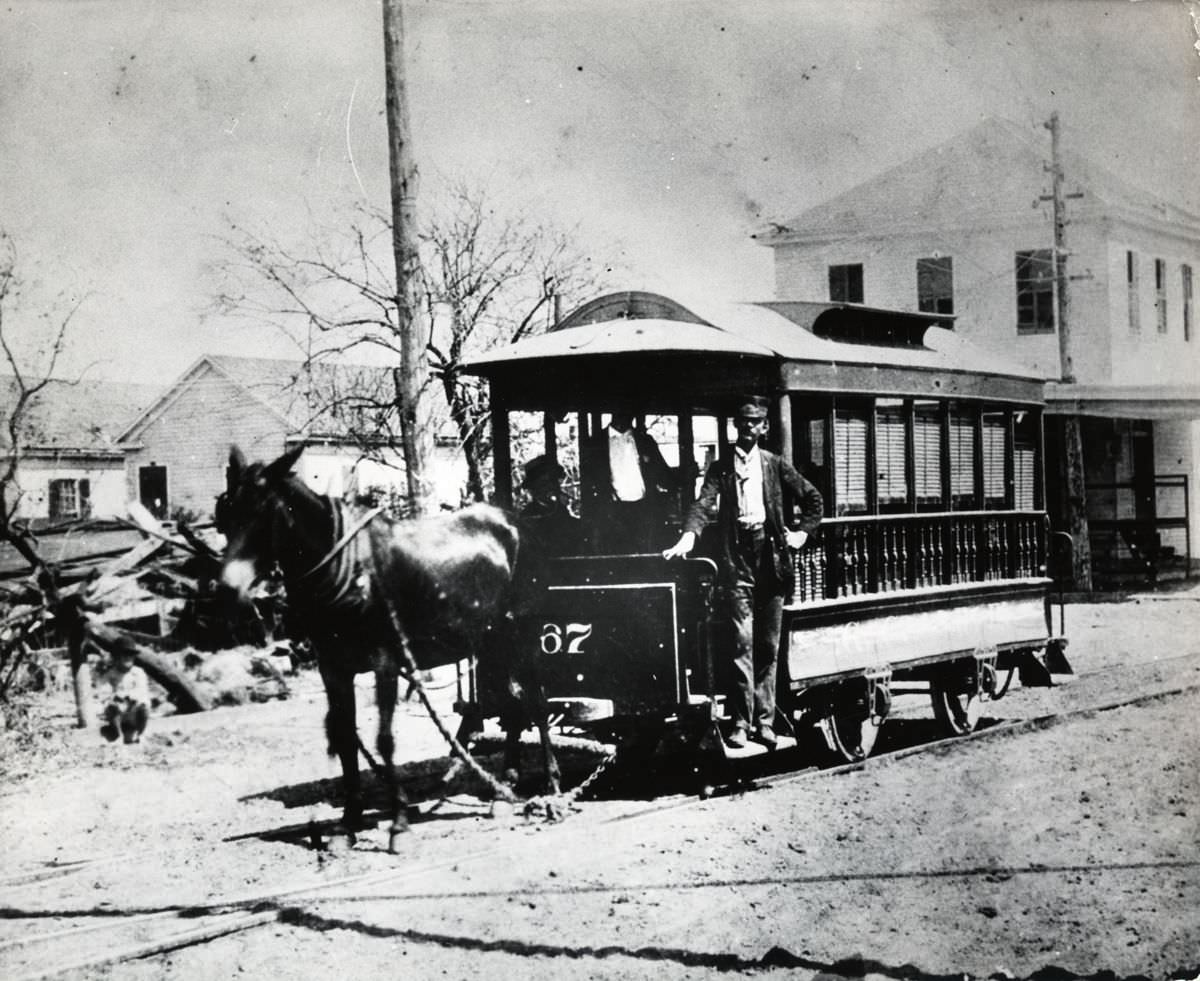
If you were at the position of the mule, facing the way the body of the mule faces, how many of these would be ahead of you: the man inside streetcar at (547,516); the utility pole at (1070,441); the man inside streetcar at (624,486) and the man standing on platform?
0

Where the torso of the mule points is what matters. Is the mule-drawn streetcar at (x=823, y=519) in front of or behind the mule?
behind

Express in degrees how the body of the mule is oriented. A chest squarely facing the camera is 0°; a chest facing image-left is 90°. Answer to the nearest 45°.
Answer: approximately 45°

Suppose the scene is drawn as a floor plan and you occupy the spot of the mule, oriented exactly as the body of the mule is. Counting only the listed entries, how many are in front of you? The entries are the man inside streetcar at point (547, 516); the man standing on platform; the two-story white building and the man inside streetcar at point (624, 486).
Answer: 0

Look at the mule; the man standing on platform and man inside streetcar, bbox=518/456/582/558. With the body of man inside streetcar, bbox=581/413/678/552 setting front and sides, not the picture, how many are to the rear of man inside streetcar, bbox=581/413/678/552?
0

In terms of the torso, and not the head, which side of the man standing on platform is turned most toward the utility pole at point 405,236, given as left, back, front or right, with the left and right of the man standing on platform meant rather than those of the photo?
right

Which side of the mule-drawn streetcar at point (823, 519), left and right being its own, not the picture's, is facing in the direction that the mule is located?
front

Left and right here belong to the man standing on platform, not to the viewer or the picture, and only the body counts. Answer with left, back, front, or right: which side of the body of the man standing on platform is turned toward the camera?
front

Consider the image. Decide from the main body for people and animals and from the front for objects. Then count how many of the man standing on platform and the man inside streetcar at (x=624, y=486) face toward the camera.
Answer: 2

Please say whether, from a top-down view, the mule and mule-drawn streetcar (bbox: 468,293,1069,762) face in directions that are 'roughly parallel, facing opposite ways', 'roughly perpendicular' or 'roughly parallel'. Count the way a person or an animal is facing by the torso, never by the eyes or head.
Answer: roughly parallel

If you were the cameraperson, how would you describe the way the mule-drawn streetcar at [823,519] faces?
facing the viewer and to the left of the viewer

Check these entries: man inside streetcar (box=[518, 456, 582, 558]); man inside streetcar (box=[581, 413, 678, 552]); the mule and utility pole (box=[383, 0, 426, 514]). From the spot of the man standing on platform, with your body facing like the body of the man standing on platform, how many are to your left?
0

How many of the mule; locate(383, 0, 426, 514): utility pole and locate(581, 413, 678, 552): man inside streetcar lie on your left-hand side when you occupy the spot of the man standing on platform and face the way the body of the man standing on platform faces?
0

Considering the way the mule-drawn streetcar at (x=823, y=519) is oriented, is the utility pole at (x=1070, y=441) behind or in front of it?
behind

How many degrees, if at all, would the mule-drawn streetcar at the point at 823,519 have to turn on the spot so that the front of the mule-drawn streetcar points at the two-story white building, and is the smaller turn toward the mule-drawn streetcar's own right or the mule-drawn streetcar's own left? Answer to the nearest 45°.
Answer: approximately 135° to the mule-drawn streetcar's own right
